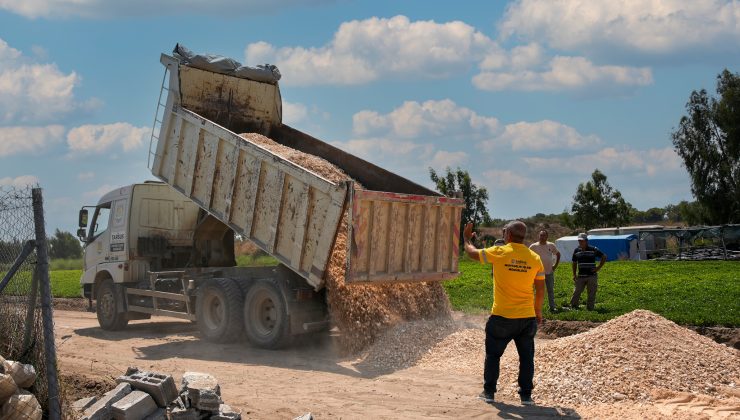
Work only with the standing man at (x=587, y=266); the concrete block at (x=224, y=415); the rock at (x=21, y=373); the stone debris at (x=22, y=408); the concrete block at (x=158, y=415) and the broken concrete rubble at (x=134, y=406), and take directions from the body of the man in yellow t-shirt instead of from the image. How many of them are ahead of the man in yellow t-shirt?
1

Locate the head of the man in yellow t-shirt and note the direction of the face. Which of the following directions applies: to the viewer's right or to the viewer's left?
to the viewer's left

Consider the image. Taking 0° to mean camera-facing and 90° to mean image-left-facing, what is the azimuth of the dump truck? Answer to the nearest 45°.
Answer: approximately 135°

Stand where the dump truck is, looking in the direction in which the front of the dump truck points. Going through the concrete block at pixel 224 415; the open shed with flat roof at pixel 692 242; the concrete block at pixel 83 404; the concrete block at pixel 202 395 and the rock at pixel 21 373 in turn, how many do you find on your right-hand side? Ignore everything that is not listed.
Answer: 1

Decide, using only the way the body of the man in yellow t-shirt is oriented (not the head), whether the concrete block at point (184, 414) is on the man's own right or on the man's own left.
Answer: on the man's own left

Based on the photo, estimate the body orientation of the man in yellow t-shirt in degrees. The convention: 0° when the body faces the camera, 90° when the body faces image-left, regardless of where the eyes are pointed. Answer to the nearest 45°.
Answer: approximately 180°

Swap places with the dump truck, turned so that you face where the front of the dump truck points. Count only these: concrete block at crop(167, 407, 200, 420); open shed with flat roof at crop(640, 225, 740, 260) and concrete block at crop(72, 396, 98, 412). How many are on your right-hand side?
1

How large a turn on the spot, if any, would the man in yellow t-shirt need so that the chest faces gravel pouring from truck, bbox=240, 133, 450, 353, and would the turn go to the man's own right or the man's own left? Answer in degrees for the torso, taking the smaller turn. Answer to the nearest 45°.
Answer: approximately 45° to the man's own left

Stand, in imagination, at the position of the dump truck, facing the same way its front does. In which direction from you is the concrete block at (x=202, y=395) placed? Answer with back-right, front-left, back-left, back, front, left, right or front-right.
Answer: back-left

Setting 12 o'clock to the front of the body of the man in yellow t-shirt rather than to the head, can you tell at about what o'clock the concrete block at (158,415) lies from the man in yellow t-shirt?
The concrete block is roughly at 8 o'clock from the man in yellow t-shirt.

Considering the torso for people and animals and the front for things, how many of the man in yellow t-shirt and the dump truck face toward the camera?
0

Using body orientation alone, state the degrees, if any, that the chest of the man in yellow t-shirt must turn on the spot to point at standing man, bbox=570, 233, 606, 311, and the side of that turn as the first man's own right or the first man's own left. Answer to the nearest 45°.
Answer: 0° — they already face them

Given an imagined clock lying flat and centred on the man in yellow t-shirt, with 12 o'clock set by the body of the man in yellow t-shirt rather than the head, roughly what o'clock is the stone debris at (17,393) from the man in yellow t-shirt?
The stone debris is roughly at 8 o'clock from the man in yellow t-shirt.

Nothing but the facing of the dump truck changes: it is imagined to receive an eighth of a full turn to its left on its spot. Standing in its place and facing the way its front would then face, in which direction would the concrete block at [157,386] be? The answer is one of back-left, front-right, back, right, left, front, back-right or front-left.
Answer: left
